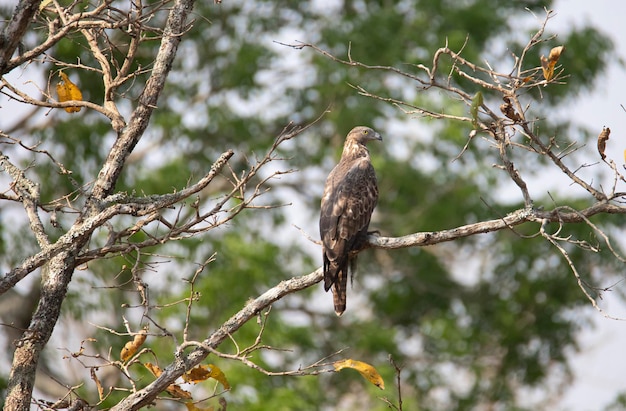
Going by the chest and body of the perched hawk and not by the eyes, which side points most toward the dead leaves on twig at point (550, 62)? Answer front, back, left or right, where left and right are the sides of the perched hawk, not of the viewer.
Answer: right

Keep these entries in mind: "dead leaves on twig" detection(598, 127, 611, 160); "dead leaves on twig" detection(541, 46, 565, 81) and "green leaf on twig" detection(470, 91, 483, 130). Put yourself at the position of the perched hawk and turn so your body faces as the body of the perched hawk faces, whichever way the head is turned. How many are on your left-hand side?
0

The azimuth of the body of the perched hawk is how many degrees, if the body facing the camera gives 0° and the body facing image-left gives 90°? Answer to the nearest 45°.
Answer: approximately 225°
